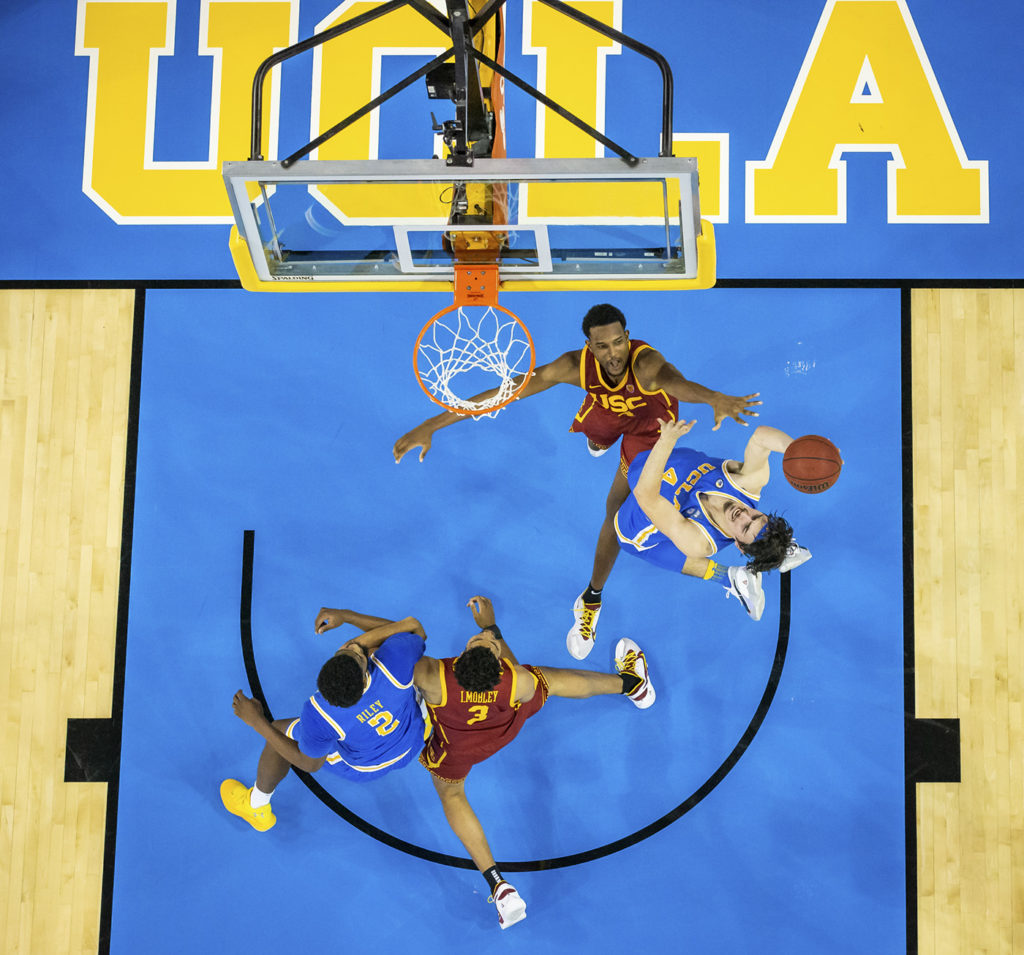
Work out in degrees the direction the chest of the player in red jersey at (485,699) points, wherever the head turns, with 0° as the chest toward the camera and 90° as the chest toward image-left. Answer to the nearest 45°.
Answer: approximately 180°

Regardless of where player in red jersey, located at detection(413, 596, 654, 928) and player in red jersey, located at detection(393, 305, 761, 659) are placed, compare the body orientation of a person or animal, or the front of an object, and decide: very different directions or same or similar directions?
very different directions

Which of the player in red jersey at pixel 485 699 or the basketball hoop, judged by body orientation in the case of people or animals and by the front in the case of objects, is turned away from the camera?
the player in red jersey

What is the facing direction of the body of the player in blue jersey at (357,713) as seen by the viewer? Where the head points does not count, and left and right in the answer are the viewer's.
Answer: facing away from the viewer and to the left of the viewer

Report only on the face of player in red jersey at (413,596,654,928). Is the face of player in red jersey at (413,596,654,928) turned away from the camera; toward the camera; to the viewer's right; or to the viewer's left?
away from the camera

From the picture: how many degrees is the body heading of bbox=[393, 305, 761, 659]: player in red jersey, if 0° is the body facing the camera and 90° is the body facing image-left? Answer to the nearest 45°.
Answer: approximately 0°
